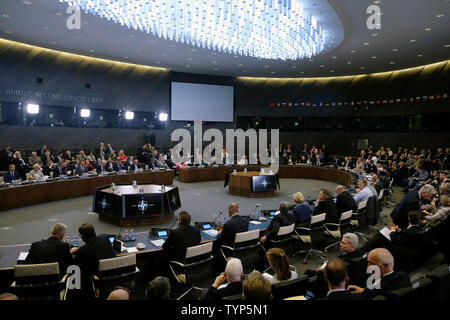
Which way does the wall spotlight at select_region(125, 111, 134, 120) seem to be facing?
toward the camera

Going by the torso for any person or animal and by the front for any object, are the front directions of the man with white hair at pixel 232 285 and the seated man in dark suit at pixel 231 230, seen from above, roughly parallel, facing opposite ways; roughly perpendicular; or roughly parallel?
roughly parallel

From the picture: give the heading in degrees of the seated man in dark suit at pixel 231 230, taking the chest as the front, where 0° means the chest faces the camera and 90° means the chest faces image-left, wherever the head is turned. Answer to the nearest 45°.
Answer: approximately 135°

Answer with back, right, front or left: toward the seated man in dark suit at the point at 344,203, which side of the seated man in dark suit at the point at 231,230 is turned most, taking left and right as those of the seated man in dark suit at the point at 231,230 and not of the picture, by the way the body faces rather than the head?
right

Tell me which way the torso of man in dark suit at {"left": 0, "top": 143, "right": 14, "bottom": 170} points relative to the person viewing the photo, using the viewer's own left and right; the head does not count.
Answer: facing the viewer and to the right of the viewer

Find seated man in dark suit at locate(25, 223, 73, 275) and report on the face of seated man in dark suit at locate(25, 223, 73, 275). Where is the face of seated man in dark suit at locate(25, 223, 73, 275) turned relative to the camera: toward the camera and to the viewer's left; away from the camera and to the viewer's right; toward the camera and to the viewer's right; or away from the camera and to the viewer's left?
away from the camera and to the viewer's right

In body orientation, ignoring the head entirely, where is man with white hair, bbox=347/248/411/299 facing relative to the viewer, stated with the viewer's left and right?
facing to the left of the viewer

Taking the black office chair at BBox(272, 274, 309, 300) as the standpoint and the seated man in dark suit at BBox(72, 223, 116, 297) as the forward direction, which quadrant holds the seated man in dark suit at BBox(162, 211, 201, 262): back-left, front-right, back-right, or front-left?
front-right

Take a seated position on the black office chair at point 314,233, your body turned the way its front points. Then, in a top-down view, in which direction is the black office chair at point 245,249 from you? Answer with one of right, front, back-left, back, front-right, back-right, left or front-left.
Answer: left

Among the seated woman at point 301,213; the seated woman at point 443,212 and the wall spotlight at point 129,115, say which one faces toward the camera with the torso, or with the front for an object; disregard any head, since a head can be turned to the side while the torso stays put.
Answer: the wall spotlight

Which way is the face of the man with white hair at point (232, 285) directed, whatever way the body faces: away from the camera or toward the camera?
away from the camera

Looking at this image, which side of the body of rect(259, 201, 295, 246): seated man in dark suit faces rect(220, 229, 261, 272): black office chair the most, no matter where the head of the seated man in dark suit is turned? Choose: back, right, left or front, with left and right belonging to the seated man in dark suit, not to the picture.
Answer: left

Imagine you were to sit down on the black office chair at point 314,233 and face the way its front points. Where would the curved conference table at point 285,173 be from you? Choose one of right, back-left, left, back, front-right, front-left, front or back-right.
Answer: front-right

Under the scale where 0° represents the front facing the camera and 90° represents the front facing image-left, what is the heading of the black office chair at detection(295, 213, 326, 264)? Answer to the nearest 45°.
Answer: approximately 135°

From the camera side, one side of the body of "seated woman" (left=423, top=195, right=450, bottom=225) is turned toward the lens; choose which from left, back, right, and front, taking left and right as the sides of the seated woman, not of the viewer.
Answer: left

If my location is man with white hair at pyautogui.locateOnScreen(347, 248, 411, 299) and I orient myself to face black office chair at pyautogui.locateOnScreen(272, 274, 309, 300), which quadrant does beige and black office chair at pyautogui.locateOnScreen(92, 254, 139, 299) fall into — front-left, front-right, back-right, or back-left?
front-right

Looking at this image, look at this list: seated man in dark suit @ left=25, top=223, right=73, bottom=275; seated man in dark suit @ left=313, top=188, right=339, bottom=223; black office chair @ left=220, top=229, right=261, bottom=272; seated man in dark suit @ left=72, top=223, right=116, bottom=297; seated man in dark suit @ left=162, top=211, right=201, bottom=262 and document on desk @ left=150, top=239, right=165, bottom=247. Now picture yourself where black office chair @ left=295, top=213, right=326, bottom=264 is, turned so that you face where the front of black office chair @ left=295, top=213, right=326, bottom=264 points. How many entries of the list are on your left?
5

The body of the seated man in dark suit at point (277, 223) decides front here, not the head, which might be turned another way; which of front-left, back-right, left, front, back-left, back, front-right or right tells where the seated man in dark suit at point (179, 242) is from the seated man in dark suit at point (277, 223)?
left

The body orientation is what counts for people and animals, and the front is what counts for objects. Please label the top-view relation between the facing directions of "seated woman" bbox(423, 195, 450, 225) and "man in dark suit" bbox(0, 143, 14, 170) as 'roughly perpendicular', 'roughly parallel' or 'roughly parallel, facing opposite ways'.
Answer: roughly parallel, facing opposite ways
